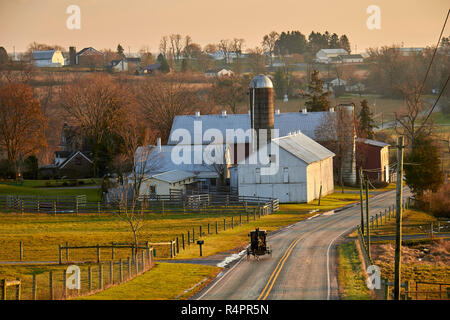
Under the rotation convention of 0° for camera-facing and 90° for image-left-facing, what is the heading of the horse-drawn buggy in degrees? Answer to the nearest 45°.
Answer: approximately 0°
